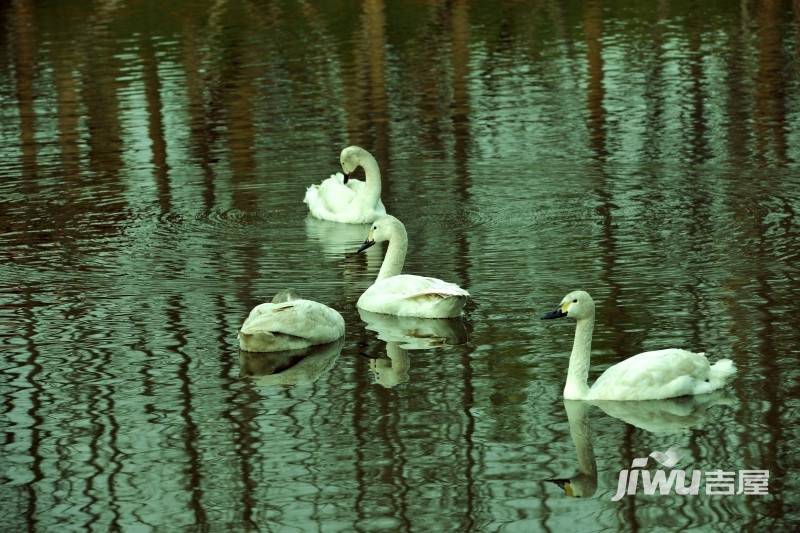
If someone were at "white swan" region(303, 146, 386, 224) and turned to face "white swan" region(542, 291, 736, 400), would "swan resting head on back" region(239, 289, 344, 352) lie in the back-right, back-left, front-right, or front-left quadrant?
front-right

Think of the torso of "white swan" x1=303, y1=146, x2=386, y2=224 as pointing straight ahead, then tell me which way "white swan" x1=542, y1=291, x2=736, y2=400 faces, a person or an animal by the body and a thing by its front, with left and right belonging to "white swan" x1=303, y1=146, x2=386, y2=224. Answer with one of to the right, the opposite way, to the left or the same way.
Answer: the opposite way

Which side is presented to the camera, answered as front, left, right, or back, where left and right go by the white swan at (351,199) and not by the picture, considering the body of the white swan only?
right

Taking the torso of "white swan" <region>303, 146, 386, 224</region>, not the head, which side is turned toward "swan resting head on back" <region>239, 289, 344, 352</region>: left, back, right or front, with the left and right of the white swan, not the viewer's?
right

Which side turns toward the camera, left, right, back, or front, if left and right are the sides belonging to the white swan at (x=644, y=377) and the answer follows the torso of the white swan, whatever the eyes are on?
left

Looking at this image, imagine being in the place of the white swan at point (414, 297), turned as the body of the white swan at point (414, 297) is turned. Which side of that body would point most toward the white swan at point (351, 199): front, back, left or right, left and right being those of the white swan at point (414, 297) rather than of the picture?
right

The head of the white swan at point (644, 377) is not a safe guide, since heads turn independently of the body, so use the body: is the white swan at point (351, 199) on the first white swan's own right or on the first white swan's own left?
on the first white swan's own right

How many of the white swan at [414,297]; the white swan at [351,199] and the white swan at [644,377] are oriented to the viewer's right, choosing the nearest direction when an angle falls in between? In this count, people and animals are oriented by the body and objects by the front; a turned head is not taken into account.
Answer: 1

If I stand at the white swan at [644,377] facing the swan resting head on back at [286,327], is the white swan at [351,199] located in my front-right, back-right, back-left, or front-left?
front-right

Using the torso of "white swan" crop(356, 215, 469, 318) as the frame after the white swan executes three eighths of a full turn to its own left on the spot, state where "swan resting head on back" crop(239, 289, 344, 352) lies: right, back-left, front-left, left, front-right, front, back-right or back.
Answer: right

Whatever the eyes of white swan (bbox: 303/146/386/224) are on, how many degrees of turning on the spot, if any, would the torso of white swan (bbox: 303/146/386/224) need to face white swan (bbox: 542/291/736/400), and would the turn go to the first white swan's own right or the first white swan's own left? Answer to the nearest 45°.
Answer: approximately 90° to the first white swan's own right

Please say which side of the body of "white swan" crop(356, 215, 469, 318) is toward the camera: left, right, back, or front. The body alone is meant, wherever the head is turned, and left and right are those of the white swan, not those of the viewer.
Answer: left

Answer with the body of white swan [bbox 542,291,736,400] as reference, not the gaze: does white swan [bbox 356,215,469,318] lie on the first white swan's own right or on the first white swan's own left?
on the first white swan's own right
